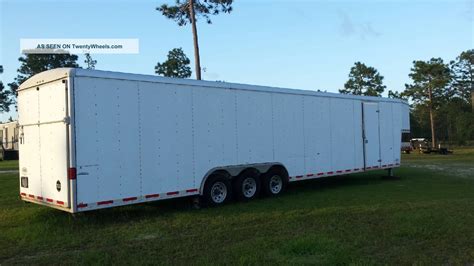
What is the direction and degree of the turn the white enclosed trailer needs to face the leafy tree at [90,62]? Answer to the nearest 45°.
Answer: approximately 45° to its left

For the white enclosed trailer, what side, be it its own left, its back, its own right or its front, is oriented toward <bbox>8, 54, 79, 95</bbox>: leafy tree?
left

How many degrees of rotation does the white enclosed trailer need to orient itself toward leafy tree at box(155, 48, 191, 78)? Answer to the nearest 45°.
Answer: approximately 45° to its left

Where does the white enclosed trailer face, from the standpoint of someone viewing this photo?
facing away from the viewer and to the right of the viewer
